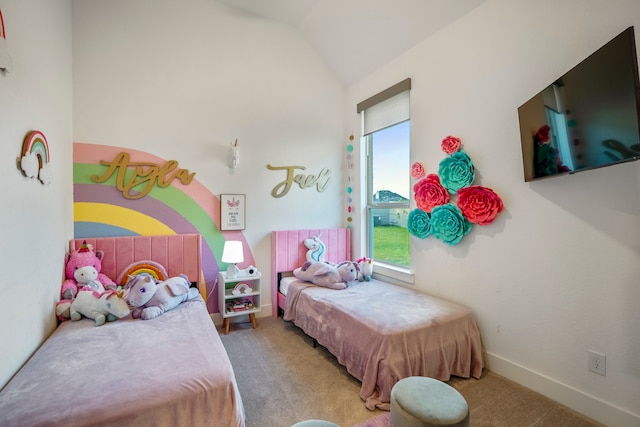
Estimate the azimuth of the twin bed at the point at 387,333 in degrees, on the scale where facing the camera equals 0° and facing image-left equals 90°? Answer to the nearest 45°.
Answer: approximately 315°

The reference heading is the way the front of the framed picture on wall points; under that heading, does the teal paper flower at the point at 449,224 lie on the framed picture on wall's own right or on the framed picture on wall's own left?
on the framed picture on wall's own left

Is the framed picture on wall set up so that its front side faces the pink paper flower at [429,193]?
no

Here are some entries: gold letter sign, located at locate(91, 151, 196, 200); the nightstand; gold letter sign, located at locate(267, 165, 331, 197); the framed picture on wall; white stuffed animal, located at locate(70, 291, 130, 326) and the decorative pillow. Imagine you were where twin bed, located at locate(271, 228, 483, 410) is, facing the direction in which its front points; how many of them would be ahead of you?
0

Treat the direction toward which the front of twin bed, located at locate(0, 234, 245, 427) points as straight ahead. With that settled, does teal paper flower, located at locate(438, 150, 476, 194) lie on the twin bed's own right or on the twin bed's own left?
on the twin bed's own left

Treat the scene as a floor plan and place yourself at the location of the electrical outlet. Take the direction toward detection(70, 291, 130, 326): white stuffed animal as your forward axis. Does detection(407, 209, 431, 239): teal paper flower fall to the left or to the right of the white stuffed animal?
right

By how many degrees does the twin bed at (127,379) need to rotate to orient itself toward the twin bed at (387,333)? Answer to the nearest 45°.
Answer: approximately 90° to its left

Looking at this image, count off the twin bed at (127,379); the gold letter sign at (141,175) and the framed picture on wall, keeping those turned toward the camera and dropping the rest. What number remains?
3

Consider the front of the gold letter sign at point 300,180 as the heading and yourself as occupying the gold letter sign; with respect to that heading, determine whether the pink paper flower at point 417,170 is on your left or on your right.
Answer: on your left

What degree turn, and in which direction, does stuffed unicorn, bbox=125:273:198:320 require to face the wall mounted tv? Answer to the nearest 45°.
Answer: approximately 90° to its left

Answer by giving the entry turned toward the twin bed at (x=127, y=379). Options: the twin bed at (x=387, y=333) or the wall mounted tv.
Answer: the wall mounted tv

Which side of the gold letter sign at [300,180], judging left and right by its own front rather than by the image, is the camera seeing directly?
front

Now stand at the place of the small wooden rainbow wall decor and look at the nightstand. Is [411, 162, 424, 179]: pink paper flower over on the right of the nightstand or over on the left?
right

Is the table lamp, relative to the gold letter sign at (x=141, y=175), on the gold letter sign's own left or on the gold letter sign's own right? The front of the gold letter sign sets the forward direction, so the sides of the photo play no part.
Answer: on the gold letter sign's own left

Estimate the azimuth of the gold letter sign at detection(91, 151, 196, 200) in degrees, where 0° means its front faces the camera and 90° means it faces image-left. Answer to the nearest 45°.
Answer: approximately 0°

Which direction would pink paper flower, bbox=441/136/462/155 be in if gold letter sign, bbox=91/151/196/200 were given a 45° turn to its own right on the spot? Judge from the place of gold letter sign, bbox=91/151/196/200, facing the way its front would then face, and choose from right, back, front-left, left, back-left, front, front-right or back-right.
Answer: left

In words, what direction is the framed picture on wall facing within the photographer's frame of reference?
facing the viewer

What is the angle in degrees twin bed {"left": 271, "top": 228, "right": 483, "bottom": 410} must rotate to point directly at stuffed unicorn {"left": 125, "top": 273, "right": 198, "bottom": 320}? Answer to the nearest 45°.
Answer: approximately 135° to its right
